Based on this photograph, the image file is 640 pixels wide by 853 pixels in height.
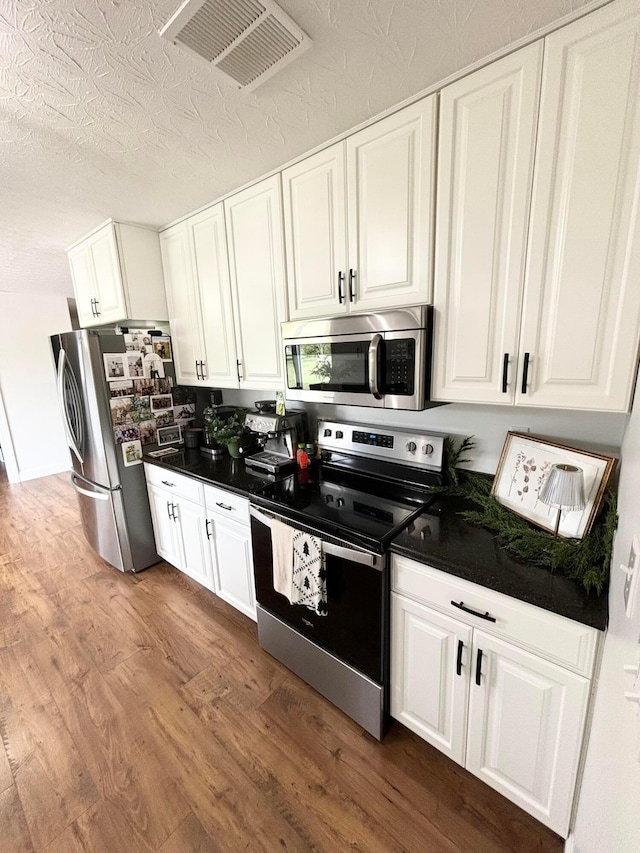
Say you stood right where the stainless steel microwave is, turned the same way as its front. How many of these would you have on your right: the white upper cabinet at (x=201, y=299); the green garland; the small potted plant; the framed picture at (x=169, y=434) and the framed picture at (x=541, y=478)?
3

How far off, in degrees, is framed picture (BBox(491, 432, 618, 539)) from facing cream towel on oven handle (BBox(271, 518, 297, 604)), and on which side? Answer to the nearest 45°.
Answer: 0° — it already faces it

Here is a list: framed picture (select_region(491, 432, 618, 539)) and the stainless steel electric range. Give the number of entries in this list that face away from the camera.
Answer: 0

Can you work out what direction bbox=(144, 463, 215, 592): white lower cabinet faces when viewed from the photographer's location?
facing the viewer and to the left of the viewer

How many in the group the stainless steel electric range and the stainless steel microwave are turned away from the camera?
0

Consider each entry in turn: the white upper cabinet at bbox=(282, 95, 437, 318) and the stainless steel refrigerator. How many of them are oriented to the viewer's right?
0

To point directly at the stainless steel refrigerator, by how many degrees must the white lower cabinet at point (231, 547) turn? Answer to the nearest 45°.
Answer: approximately 90° to its right

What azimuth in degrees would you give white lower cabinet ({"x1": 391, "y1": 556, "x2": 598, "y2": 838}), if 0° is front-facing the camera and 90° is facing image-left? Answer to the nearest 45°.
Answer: approximately 45°

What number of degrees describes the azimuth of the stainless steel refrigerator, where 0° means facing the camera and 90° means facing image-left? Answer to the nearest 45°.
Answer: approximately 45°

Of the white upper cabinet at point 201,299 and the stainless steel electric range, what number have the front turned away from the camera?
0

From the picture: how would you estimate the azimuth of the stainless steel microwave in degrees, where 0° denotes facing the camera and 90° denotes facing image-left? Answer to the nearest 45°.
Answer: approximately 45°
